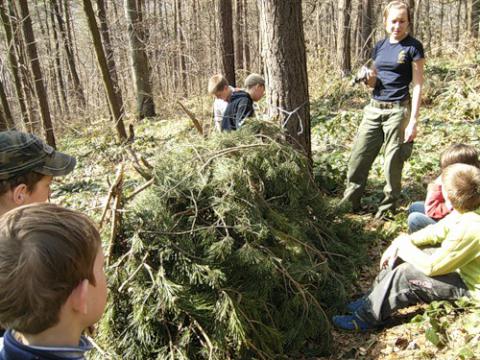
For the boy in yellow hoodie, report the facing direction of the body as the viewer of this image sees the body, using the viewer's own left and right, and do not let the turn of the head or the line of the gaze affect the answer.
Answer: facing to the left of the viewer

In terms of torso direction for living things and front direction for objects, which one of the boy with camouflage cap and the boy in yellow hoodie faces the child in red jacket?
the boy with camouflage cap

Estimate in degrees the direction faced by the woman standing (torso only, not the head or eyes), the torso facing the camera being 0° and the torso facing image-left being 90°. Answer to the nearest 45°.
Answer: approximately 0°

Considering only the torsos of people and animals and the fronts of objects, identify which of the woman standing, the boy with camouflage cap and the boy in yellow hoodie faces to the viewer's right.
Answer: the boy with camouflage cap

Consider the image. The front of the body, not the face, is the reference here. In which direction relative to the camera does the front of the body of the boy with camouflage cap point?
to the viewer's right

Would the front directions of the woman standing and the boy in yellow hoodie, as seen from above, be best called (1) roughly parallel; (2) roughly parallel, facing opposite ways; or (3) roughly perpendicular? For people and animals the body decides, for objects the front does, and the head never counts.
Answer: roughly perpendicular

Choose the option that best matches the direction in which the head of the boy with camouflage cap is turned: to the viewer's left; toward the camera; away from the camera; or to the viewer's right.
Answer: to the viewer's right

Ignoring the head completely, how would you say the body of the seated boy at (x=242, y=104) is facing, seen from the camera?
to the viewer's right

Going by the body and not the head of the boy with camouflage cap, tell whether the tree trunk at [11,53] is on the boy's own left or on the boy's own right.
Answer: on the boy's own left
